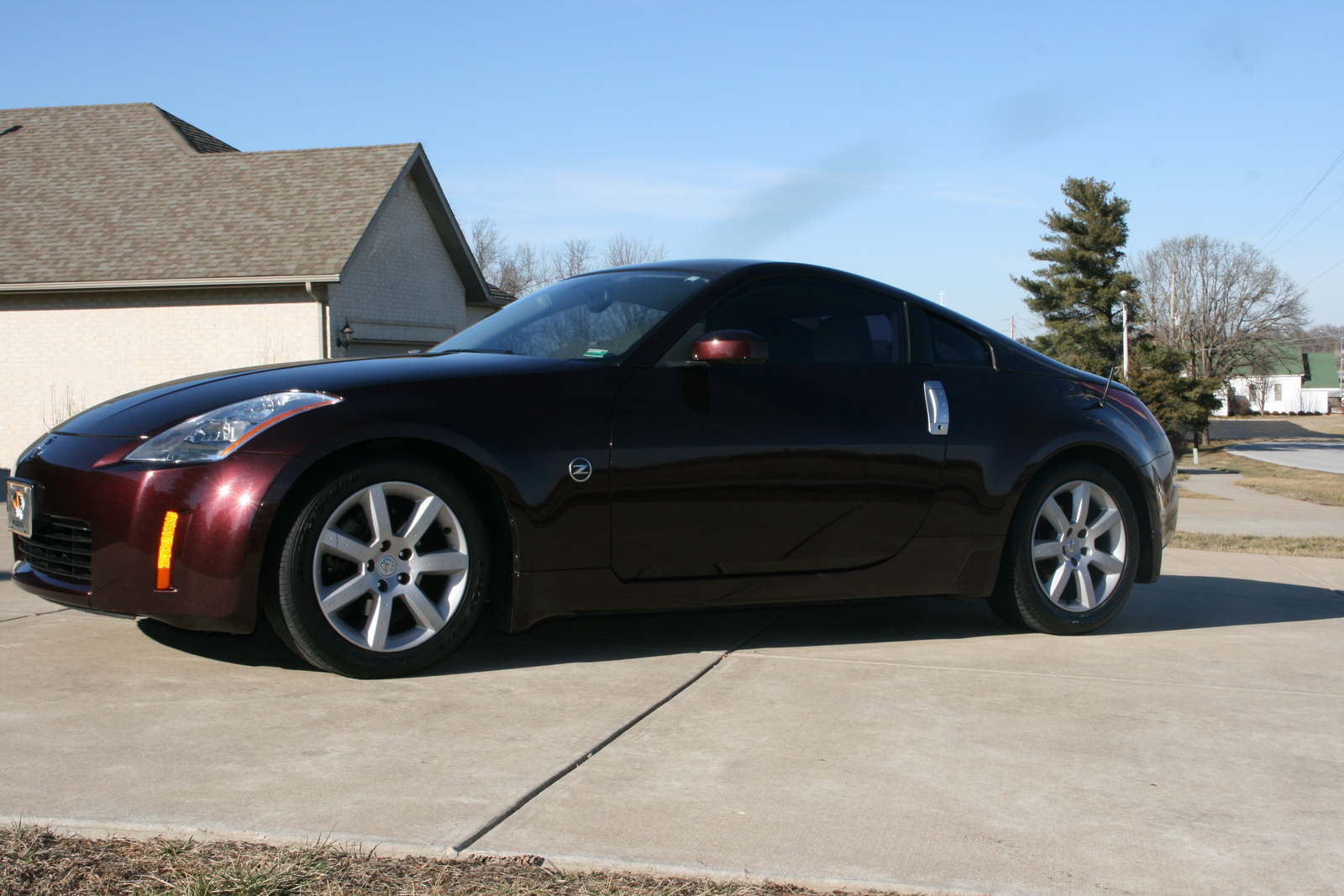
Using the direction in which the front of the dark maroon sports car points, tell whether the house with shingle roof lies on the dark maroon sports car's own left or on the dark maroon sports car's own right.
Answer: on the dark maroon sports car's own right

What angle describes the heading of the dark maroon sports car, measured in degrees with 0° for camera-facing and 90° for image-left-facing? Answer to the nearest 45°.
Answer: approximately 45°
